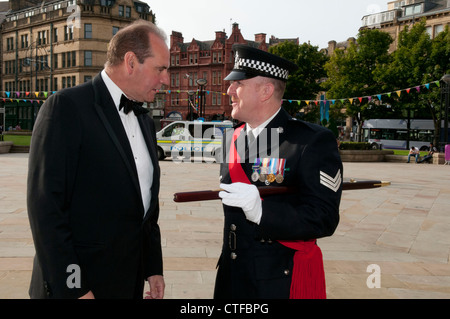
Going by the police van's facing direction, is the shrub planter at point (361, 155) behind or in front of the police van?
behind

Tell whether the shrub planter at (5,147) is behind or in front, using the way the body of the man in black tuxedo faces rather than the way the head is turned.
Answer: behind

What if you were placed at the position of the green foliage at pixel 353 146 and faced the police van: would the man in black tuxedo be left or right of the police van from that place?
left

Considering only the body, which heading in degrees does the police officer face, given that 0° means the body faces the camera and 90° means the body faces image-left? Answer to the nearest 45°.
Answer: approximately 45°

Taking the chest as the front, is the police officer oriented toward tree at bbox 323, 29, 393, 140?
no

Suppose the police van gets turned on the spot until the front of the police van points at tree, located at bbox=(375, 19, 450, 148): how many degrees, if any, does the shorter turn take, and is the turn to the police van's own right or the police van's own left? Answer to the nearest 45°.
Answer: approximately 135° to the police van's own right

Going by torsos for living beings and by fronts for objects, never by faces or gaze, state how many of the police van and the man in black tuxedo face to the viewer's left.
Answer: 1

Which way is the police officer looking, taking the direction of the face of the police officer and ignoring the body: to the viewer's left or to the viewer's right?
to the viewer's left

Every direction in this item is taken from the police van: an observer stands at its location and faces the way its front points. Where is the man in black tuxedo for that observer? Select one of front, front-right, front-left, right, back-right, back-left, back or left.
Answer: left

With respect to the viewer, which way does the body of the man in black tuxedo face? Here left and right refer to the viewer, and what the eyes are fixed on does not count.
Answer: facing the viewer and to the right of the viewer

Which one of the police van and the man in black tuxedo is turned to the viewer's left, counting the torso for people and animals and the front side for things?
the police van

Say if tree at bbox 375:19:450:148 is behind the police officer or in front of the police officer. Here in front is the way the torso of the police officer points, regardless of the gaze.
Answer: behind

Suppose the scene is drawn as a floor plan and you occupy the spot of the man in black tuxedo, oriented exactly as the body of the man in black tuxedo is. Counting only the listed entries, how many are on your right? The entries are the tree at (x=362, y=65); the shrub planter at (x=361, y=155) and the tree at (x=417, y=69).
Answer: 0

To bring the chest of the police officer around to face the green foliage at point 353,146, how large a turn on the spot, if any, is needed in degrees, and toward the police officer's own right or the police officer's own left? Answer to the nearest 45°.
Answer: approximately 135° to the police officer's own right

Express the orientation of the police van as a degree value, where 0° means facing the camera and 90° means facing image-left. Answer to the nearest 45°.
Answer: approximately 90°

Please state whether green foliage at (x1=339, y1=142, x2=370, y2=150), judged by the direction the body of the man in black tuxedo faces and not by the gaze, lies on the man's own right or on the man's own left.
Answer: on the man's own left

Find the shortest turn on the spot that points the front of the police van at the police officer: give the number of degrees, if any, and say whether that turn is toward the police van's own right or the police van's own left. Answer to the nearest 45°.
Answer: approximately 90° to the police van's own left
